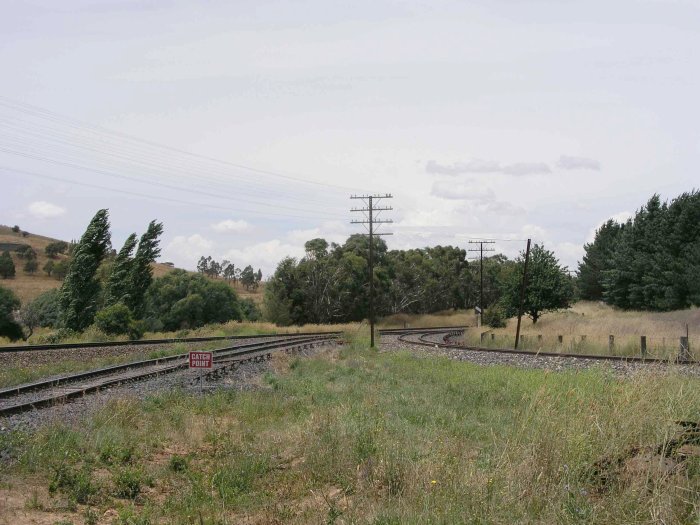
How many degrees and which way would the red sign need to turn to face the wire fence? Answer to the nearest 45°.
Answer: approximately 135° to its left

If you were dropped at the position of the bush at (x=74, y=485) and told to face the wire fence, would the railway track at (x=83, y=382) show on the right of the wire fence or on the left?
left

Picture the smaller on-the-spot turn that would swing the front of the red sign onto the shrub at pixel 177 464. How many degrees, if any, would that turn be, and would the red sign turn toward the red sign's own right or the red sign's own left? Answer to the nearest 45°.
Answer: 0° — it already faces it

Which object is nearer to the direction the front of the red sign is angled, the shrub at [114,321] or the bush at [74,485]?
the bush

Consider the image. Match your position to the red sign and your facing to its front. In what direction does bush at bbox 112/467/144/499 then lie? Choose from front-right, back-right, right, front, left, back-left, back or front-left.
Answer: front

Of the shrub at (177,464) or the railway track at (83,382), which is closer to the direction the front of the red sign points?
the shrub

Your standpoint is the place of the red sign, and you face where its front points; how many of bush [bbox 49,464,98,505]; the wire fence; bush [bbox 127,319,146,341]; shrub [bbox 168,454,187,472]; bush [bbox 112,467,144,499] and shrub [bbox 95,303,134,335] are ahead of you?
3

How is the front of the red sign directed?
toward the camera

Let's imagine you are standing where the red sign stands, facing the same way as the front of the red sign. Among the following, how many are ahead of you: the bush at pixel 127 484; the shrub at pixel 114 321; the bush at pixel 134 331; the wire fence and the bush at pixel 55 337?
1

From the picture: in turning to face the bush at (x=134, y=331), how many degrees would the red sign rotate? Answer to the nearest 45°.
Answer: approximately 180°

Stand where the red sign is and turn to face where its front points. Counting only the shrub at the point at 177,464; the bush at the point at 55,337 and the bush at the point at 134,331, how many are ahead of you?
1

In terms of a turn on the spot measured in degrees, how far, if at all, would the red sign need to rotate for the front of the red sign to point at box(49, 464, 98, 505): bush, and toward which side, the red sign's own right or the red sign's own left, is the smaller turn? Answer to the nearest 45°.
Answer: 0° — it already faces it

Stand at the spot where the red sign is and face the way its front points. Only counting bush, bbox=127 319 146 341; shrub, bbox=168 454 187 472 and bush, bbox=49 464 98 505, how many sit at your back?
1

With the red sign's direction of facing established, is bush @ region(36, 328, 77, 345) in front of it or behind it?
behind

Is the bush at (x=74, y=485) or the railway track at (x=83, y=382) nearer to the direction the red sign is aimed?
the bush

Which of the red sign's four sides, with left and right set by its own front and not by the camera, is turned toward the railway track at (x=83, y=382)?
right
